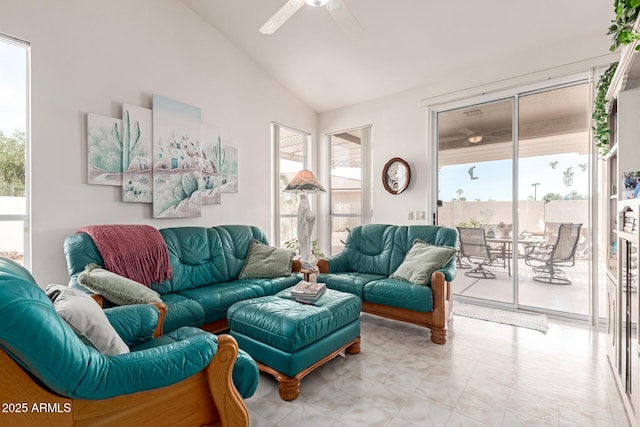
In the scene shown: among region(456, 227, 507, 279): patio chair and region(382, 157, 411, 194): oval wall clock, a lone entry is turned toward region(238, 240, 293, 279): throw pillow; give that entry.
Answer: the oval wall clock

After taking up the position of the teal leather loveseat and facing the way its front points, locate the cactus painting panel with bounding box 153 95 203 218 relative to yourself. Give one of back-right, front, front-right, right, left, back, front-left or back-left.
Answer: front-right

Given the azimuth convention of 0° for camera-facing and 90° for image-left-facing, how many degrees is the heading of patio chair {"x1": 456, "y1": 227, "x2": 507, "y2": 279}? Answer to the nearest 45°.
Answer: approximately 225°

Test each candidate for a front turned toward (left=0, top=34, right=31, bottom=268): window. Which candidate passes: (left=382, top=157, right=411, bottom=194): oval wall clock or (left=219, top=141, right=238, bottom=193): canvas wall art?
the oval wall clock

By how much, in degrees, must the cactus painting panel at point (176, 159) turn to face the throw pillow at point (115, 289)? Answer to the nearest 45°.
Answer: approximately 45° to its right

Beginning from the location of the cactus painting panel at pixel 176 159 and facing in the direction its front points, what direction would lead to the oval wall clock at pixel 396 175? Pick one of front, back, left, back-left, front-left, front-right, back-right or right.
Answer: front-left

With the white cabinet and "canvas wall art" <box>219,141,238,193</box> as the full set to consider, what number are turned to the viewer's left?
1

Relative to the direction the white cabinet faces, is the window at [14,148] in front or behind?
in front

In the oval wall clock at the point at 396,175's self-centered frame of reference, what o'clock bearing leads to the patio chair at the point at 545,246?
The patio chair is roughly at 8 o'clock from the oval wall clock.
